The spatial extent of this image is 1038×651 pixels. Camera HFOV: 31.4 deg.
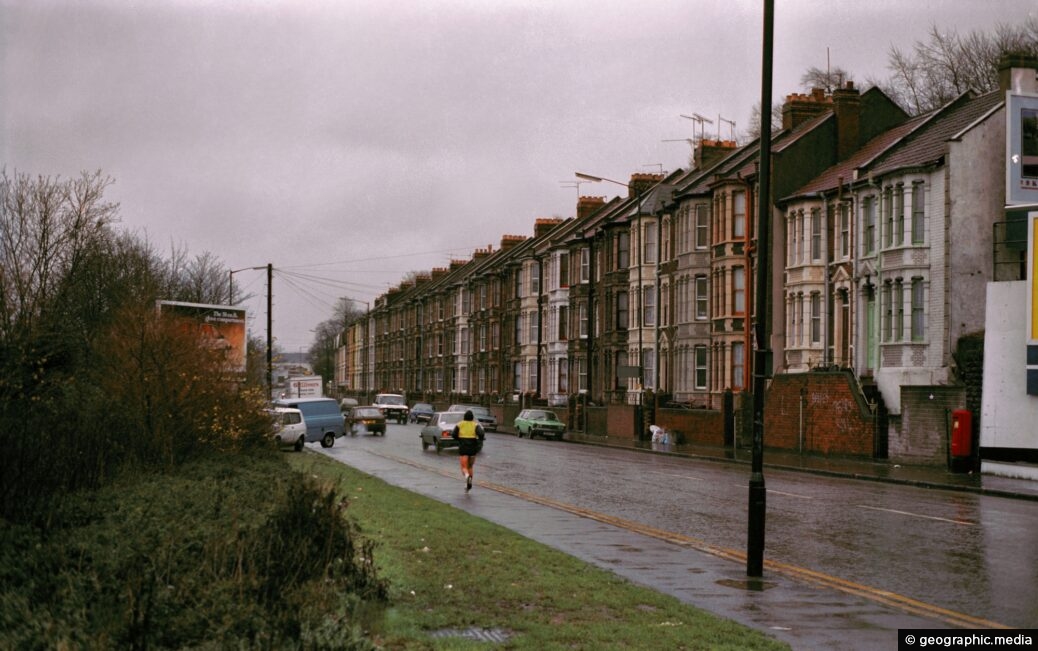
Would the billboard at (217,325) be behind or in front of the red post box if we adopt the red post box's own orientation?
in front

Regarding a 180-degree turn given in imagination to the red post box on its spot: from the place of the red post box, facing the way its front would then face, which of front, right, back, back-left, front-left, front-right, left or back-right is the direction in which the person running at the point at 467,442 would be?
back

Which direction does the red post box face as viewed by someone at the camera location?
facing the viewer and to the left of the viewer

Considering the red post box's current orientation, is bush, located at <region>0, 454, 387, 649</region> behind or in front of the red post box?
in front

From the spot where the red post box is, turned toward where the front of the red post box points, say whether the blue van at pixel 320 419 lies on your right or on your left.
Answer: on your right

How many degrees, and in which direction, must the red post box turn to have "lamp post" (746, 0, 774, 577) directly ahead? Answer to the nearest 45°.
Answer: approximately 45° to its left

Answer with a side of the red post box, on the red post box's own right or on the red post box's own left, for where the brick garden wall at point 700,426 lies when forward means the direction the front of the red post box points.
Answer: on the red post box's own right

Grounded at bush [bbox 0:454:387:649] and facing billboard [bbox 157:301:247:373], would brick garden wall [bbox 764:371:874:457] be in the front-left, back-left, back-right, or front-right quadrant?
front-right

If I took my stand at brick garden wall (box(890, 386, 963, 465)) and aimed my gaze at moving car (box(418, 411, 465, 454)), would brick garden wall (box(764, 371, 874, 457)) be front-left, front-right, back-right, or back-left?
front-right

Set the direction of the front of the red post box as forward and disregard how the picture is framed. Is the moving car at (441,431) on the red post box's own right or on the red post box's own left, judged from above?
on the red post box's own right
